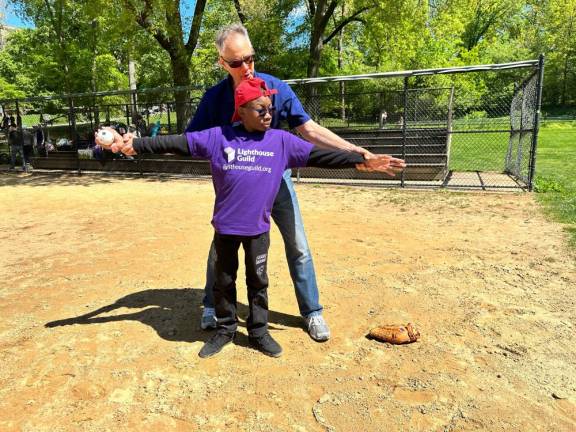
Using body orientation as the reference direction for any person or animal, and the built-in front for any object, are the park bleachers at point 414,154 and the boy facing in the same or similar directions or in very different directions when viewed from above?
same or similar directions

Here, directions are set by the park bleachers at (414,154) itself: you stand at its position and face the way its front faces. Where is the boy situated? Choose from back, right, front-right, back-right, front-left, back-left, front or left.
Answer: front

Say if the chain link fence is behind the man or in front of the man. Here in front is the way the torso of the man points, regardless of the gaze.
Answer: behind

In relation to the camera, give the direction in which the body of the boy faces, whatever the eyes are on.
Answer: toward the camera

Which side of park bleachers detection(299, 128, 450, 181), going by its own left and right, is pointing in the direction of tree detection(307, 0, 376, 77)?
back

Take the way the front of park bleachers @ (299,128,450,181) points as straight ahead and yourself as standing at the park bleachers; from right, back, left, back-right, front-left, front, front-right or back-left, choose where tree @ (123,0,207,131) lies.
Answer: right

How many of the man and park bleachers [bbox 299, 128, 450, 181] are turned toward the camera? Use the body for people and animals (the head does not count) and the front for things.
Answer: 2

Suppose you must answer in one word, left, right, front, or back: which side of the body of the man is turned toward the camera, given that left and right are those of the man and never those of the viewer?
front
